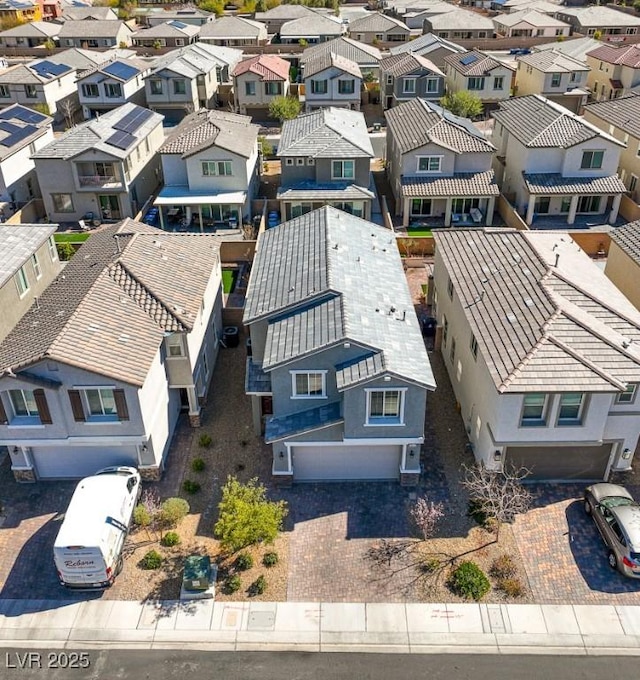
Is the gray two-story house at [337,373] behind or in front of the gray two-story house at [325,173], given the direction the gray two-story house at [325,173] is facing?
behind

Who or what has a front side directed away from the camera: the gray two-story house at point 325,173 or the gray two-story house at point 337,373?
the gray two-story house at point 325,173

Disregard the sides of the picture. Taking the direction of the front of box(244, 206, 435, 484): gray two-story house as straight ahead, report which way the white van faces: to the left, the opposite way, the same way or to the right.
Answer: the opposite way

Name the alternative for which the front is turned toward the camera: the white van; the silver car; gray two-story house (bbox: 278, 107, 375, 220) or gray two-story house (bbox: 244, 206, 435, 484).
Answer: gray two-story house (bbox: 244, 206, 435, 484)

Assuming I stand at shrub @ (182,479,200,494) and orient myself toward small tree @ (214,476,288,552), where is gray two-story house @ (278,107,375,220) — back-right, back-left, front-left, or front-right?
back-left

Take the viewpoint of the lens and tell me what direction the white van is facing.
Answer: facing away from the viewer and to the right of the viewer

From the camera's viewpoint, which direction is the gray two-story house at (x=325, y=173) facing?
away from the camera

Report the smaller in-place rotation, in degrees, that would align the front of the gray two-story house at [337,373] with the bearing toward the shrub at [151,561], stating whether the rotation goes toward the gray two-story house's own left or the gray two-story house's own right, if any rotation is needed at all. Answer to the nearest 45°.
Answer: approximately 45° to the gray two-story house's own right

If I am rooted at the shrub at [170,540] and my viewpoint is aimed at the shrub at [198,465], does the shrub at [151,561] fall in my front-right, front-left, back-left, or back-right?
back-left

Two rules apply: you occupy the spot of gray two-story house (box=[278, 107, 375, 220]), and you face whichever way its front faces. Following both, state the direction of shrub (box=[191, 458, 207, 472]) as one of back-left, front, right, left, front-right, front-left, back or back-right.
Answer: back

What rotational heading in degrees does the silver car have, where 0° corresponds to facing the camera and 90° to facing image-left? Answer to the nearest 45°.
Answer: approximately 135°

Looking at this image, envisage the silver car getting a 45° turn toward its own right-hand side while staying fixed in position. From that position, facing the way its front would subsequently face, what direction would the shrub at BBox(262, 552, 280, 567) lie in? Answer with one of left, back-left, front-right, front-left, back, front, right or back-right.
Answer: back-left

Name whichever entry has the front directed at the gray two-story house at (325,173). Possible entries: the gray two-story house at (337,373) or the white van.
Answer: the white van

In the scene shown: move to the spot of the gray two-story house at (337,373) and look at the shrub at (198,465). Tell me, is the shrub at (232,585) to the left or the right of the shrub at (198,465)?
left

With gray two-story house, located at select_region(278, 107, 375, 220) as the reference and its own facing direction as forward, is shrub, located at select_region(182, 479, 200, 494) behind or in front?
behind

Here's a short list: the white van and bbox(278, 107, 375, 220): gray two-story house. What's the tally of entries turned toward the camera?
0
